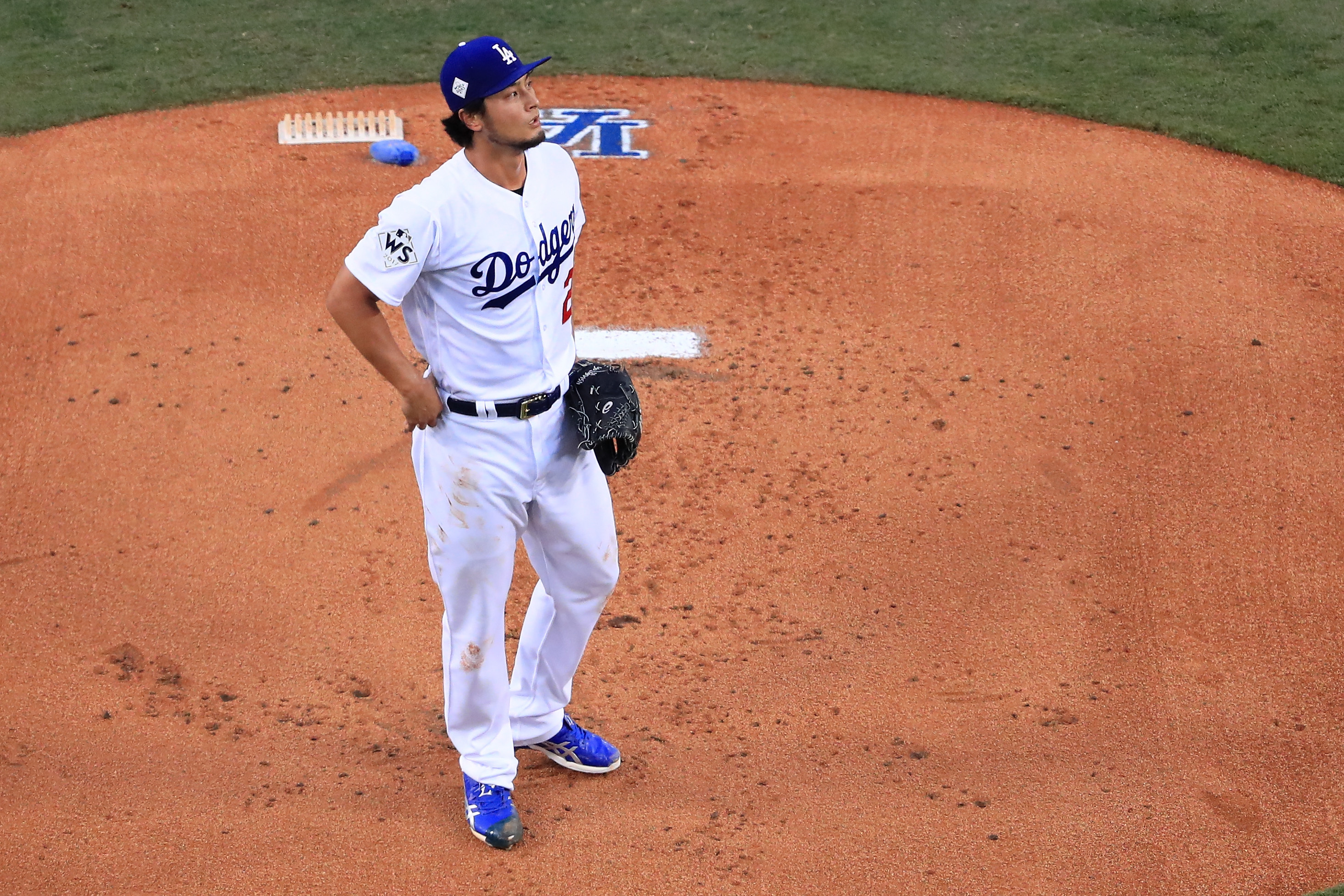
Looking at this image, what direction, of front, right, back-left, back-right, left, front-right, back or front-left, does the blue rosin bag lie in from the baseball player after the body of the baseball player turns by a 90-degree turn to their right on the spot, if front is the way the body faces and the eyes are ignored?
back-right

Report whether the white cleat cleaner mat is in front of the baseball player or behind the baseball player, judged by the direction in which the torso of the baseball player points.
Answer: behind

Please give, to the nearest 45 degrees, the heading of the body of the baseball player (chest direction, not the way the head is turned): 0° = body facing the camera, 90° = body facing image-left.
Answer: approximately 315°
